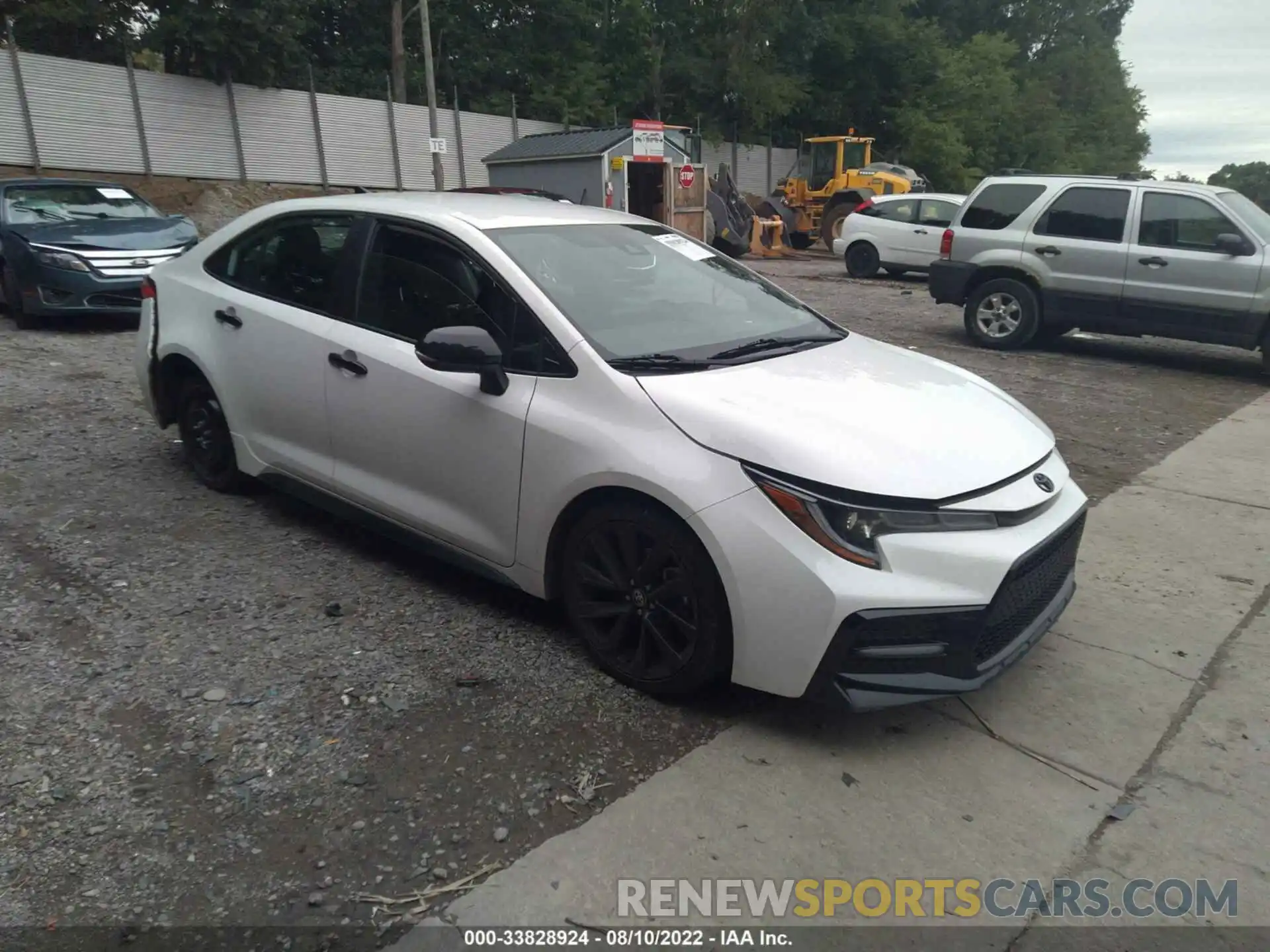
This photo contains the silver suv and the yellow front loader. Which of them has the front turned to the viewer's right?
the silver suv

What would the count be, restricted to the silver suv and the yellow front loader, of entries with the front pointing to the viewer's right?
1

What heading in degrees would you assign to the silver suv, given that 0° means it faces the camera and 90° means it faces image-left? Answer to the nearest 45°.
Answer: approximately 270°

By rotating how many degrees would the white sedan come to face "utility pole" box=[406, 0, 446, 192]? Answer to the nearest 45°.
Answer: approximately 135° to its left

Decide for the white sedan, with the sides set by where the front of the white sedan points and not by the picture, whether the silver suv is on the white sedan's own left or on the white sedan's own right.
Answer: on the white sedan's own left

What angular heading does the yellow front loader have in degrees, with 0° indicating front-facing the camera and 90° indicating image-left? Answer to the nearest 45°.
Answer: approximately 45°

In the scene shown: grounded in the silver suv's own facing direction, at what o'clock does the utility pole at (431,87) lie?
The utility pole is roughly at 7 o'clock from the silver suv.

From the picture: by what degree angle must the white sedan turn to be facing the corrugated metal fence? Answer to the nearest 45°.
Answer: approximately 180°
